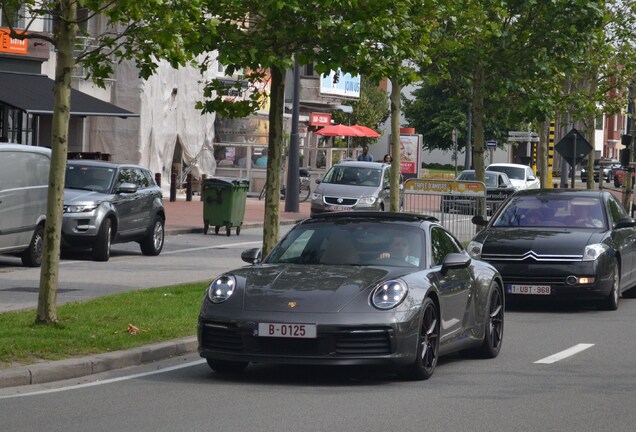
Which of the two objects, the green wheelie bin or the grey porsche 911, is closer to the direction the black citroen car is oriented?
the grey porsche 911

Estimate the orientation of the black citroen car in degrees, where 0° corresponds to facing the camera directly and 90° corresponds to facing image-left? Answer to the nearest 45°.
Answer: approximately 45°

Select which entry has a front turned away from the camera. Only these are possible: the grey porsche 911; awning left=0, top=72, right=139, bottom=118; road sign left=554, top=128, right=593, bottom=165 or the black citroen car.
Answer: the road sign

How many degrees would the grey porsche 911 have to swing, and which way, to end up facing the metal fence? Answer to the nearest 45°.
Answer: approximately 135° to its right

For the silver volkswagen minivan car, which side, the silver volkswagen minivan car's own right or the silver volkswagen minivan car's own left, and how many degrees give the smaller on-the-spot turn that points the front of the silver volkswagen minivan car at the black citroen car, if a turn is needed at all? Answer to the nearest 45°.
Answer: approximately 45° to the silver volkswagen minivan car's own left

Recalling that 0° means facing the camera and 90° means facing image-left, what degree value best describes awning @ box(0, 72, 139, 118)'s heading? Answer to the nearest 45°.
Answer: approximately 315°
